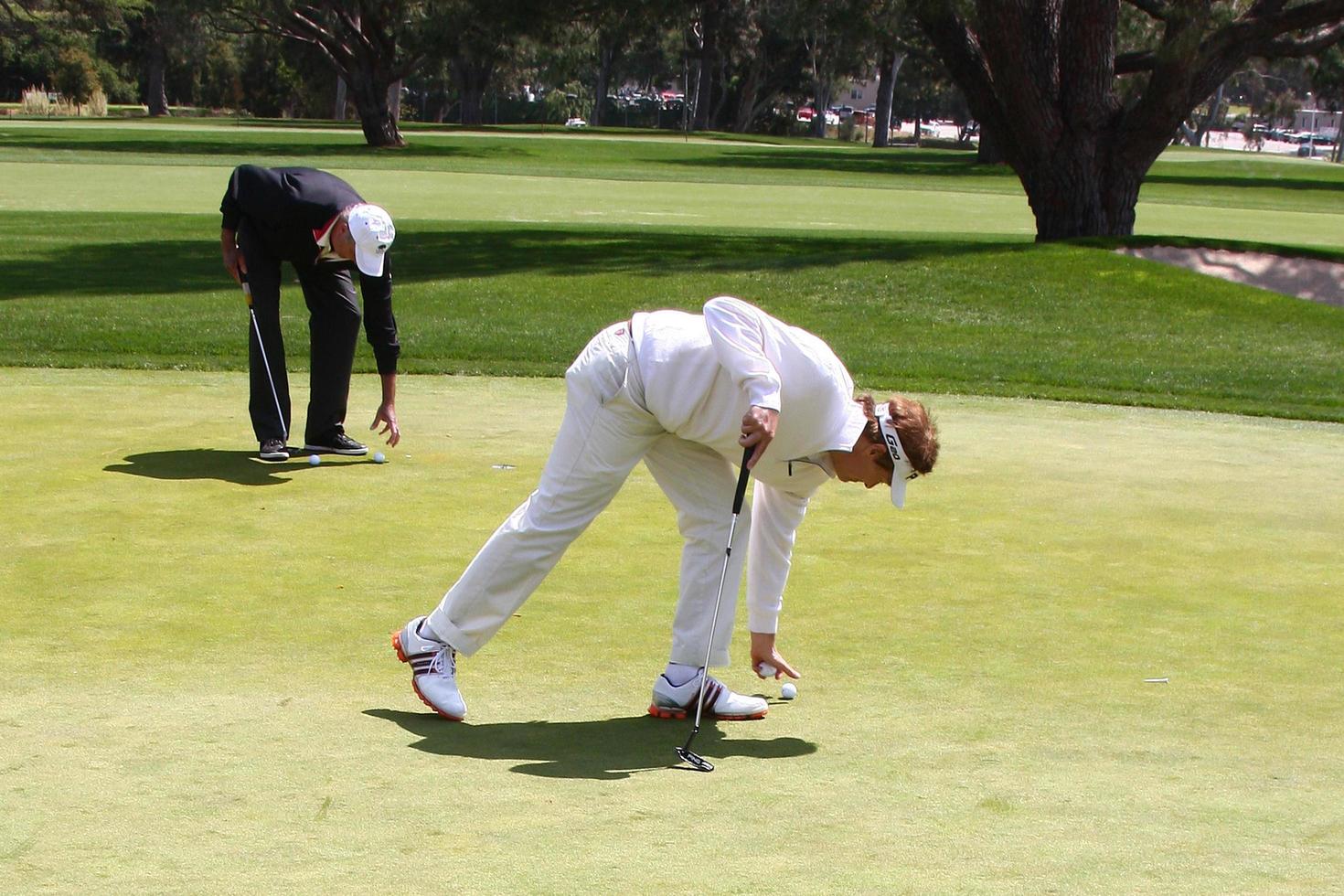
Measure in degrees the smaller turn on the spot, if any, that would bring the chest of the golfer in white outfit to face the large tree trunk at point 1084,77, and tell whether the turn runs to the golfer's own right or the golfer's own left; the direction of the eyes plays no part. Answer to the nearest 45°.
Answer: approximately 90° to the golfer's own left

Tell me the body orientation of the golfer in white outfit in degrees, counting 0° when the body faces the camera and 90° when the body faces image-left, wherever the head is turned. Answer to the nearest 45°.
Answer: approximately 270°

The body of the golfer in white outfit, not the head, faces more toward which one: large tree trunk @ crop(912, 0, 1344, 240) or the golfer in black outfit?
the large tree trunk

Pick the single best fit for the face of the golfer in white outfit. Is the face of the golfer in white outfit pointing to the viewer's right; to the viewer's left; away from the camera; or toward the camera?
to the viewer's right

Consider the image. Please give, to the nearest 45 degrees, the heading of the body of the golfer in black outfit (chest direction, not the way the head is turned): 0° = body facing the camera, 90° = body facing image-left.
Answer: approximately 315°

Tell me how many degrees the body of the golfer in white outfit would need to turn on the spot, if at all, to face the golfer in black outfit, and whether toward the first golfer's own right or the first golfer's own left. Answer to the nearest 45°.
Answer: approximately 135° to the first golfer's own left

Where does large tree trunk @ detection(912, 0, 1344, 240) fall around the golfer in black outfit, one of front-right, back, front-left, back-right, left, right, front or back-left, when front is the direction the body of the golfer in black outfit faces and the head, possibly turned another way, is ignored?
left

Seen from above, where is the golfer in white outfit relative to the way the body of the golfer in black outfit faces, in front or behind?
in front

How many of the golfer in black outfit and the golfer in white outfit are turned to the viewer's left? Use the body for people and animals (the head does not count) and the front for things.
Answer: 0

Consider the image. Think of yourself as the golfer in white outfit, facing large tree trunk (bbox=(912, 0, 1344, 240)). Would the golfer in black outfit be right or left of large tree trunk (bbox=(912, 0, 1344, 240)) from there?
left

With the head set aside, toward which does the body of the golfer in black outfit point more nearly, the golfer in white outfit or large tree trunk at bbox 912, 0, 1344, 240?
the golfer in white outfit
